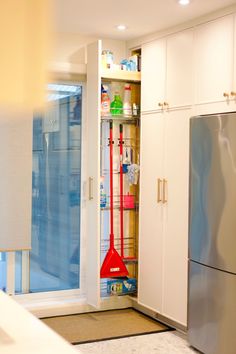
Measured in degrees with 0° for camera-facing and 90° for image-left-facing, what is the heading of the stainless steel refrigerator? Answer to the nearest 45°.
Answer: approximately 45°

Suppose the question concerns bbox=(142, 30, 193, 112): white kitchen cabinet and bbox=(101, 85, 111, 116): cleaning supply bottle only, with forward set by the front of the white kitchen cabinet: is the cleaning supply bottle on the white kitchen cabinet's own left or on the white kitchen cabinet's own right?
on the white kitchen cabinet's own right

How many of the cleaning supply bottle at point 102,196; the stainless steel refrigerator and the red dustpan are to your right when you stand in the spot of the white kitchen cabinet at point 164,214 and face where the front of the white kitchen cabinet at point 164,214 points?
2

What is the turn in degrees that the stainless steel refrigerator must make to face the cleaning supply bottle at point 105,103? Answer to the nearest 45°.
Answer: approximately 90° to its right

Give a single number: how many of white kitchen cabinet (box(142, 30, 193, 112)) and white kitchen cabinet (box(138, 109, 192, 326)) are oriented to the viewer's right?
0

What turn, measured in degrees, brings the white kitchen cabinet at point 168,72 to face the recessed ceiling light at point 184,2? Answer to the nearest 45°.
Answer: approximately 45° to its left

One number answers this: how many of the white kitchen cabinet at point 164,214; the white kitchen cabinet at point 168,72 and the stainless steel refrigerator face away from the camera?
0

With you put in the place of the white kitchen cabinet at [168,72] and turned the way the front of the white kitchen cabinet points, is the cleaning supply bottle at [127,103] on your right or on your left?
on your right

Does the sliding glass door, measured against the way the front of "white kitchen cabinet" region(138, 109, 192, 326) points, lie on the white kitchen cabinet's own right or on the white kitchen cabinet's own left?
on the white kitchen cabinet's own right
